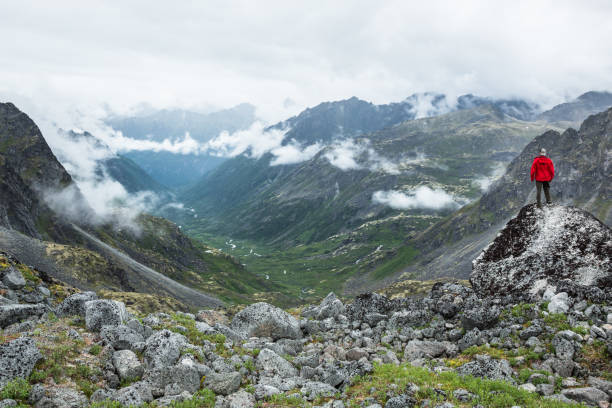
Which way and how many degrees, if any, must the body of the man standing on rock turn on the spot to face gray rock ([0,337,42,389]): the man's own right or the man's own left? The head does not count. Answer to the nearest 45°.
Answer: approximately 135° to the man's own left

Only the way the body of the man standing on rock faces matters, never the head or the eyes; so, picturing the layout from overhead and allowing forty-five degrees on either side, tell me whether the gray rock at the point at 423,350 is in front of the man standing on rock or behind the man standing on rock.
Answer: behind

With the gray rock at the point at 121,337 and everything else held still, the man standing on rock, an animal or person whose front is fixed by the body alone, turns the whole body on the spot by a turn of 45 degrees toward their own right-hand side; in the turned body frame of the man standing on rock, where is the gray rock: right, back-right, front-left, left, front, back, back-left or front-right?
back

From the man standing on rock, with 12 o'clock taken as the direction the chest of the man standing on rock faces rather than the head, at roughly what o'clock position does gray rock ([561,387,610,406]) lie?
The gray rock is roughly at 6 o'clock from the man standing on rock.

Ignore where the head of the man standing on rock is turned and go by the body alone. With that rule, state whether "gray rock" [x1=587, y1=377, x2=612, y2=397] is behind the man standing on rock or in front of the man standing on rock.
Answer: behind

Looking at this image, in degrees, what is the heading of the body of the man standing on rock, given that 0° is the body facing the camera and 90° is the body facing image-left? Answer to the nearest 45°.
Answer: approximately 180°

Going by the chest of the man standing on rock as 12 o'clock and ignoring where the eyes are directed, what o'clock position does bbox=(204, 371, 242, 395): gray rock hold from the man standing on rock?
The gray rock is roughly at 7 o'clock from the man standing on rock.

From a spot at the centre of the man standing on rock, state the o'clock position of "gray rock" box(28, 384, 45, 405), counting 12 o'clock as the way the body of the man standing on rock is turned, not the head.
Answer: The gray rock is roughly at 7 o'clock from the man standing on rock.

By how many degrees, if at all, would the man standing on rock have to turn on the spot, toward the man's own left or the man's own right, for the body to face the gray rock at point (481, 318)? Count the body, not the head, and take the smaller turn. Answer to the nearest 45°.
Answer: approximately 180°

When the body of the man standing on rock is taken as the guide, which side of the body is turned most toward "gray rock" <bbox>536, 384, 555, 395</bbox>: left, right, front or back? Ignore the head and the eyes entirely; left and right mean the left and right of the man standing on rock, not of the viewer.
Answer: back

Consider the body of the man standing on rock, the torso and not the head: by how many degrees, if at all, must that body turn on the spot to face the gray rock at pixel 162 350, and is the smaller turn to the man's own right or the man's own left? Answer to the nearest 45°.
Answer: approximately 135° to the man's own left
